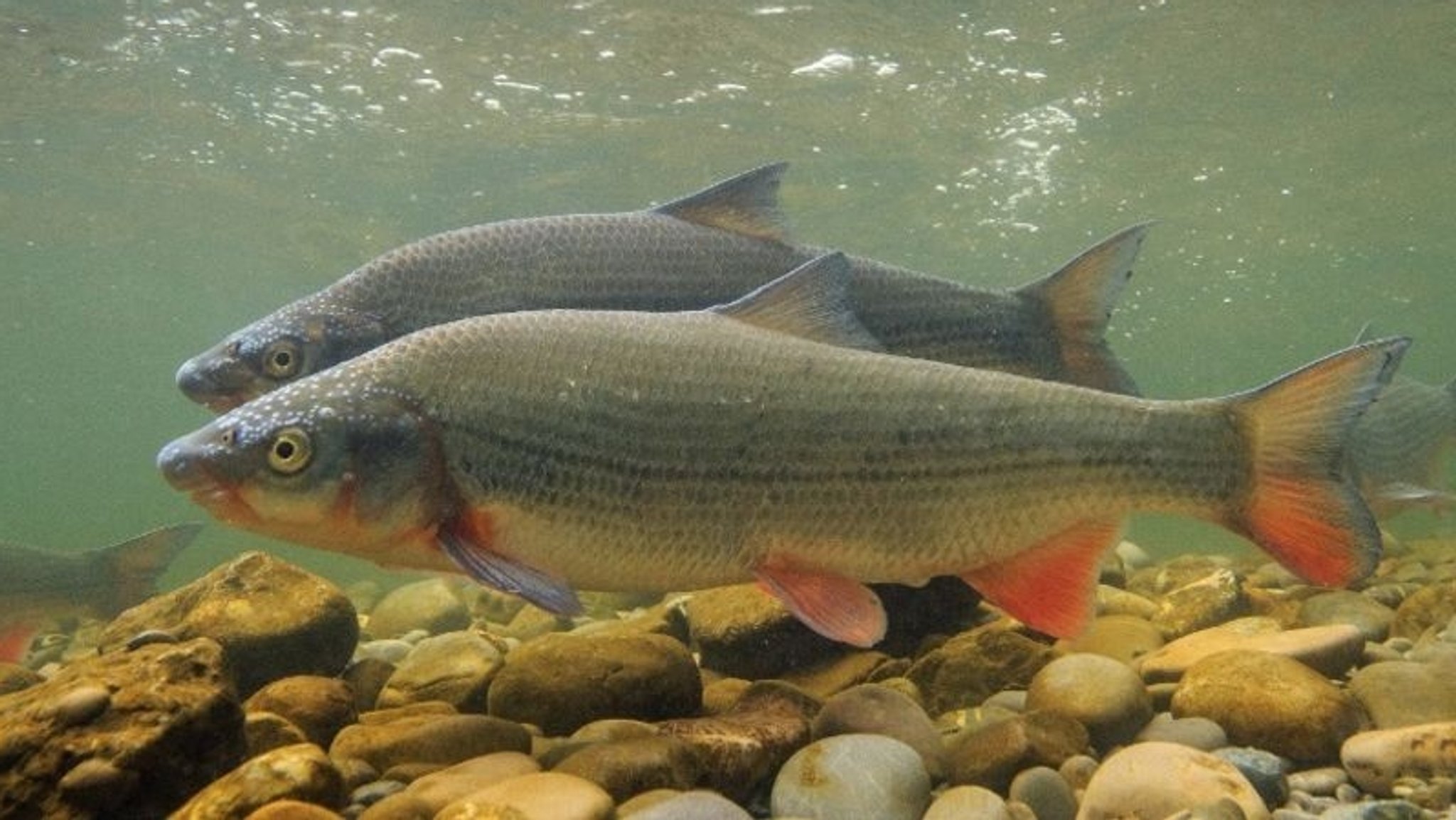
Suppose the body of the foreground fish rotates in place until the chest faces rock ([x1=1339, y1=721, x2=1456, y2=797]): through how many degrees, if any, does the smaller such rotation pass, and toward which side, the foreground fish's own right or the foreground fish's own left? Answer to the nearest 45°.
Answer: approximately 180°

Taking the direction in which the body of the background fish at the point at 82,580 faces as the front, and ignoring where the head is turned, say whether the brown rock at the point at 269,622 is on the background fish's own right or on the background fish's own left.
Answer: on the background fish's own left

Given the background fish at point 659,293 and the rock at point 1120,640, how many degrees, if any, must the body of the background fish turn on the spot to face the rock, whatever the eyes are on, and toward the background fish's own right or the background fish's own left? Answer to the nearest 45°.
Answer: approximately 180°

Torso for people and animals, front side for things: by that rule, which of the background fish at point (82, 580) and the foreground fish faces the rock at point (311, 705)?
the foreground fish

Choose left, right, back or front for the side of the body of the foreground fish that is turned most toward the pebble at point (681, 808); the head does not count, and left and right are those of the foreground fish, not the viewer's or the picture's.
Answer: left

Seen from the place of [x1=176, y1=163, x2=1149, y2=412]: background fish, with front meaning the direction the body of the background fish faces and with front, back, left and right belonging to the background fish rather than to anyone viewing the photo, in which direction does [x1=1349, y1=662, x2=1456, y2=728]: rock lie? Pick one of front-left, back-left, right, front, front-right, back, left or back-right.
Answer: back-left

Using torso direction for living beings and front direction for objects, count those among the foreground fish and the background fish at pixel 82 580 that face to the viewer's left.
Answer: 2

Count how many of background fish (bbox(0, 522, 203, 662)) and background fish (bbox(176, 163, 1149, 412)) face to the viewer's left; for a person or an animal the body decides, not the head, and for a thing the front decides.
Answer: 2

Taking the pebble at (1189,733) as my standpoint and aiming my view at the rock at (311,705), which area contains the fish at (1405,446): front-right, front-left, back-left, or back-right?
back-right

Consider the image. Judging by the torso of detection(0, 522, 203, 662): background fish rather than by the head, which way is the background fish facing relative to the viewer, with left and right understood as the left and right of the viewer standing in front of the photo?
facing to the left of the viewer

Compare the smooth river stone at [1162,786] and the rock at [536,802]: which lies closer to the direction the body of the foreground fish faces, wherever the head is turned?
the rock

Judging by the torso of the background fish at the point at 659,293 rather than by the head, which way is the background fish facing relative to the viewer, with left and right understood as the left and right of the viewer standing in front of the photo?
facing to the left of the viewer

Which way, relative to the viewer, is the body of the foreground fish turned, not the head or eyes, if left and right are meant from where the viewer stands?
facing to the left of the viewer
